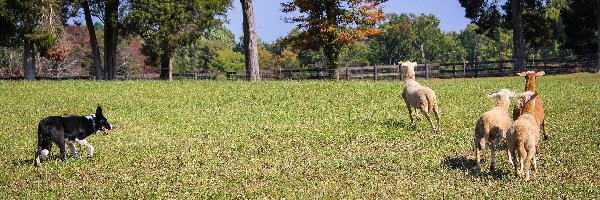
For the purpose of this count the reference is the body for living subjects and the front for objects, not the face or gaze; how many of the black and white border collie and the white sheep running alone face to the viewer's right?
1

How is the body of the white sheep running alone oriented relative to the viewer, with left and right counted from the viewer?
facing away from the viewer and to the left of the viewer

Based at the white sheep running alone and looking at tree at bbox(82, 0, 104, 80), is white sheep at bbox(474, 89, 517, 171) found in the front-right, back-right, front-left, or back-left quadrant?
back-left

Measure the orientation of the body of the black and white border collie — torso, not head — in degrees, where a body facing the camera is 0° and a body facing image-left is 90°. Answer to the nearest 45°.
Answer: approximately 270°

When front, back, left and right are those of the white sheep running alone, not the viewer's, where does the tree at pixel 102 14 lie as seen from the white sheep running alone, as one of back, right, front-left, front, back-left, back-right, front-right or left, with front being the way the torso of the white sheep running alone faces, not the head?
front

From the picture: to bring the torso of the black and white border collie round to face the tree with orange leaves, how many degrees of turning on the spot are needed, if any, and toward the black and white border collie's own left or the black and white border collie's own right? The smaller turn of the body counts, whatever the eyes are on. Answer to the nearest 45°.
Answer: approximately 45° to the black and white border collie's own left

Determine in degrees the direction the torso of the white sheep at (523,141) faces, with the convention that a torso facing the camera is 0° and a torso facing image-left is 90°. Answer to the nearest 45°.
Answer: approximately 180°

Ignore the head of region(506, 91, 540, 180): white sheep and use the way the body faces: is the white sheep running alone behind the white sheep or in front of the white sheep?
in front

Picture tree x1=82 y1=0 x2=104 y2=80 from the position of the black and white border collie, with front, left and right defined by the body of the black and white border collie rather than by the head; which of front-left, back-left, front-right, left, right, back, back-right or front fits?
left

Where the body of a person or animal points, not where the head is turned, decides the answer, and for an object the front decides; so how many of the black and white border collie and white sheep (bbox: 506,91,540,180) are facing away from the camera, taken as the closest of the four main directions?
1

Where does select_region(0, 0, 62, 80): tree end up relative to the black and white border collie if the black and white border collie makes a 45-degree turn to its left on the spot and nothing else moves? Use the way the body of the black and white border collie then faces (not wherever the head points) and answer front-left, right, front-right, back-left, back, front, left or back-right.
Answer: front-left

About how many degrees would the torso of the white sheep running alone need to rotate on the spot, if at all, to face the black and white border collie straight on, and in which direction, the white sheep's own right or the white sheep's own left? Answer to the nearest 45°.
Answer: approximately 90° to the white sheep's own left

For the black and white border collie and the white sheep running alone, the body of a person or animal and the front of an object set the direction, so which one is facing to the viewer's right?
the black and white border collie

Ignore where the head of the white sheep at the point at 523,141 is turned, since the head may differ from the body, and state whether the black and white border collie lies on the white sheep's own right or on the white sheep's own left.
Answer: on the white sheep's own left
